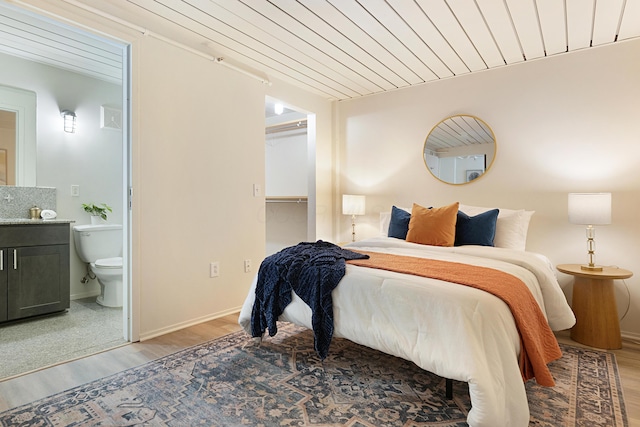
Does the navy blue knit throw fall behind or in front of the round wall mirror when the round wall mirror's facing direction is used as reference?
in front

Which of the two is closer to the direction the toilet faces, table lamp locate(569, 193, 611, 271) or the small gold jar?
the table lamp

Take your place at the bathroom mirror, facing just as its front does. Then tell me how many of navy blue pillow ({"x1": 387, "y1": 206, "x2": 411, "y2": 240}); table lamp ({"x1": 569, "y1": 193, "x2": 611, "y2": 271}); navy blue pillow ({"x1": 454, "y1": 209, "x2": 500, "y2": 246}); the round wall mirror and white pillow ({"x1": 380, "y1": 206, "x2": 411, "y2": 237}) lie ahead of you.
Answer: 5

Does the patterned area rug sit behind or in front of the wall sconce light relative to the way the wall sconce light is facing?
in front

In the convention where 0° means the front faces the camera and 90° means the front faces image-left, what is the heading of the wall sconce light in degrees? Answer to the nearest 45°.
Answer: approximately 315°

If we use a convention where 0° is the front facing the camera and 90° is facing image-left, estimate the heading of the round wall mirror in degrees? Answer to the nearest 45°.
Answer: approximately 45°

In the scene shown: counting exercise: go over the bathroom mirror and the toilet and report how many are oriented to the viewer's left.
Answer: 0
